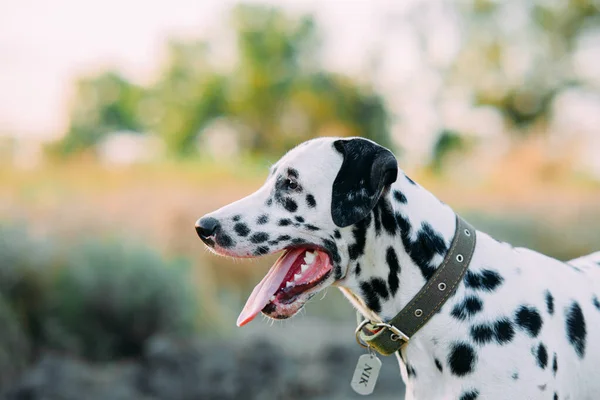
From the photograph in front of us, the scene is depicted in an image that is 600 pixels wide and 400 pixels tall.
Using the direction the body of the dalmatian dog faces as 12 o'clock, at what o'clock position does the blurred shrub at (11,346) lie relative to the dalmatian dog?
The blurred shrub is roughly at 1 o'clock from the dalmatian dog.

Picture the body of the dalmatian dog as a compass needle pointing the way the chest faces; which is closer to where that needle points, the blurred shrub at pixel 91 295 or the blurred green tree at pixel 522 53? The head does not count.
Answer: the blurred shrub

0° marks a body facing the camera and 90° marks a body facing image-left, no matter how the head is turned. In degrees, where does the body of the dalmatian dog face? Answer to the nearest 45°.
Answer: approximately 90°

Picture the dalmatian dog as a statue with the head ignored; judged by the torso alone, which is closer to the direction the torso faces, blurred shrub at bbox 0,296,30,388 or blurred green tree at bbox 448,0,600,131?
the blurred shrub

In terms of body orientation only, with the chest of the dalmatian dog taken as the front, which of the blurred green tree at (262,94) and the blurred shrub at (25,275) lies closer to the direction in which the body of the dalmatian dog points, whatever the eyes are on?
the blurred shrub

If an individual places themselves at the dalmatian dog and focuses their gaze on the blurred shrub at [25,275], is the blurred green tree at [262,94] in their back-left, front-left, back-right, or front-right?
front-right

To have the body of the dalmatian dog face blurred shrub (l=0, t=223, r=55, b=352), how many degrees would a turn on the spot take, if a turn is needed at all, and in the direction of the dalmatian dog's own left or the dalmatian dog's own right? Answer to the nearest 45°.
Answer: approximately 45° to the dalmatian dog's own right

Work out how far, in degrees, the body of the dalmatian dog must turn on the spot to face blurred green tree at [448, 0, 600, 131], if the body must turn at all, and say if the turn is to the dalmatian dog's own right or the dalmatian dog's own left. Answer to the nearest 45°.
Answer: approximately 90° to the dalmatian dog's own right

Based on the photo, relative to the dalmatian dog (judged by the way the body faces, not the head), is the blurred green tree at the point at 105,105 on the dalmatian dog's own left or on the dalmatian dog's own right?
on the dalmatian dog's own right

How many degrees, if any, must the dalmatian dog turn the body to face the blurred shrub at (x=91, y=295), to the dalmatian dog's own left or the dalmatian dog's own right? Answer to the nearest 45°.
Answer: approximately 45° to the dalmatian dog's own right

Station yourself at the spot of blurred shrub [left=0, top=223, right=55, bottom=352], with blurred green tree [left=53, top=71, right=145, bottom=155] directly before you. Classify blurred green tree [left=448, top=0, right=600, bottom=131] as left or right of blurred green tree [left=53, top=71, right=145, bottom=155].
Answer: right
